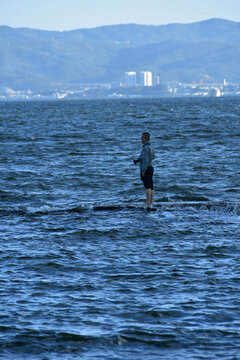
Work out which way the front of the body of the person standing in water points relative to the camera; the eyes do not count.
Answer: to the viewer's left
